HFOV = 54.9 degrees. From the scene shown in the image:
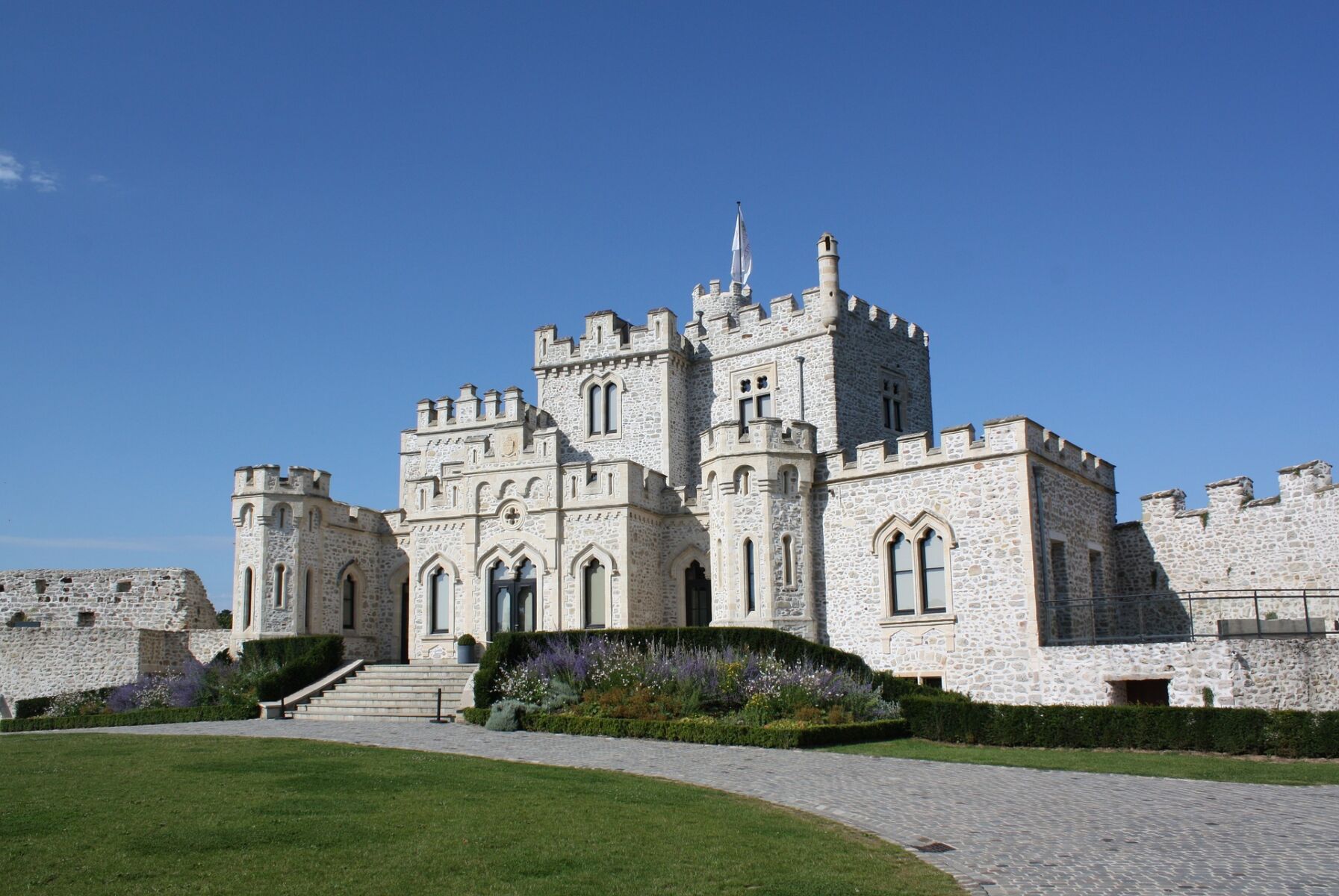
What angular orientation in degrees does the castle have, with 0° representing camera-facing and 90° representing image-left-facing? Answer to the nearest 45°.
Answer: approximately 45°

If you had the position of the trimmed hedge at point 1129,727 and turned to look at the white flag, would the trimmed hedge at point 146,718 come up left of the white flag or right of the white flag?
left

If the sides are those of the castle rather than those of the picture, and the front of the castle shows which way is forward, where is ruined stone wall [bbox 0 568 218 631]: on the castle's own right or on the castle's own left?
on the castle's own right

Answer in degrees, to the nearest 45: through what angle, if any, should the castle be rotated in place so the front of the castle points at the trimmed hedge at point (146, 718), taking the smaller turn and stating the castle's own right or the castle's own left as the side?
approximately 45° to the castle's own right

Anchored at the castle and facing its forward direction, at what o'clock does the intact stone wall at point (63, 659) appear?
The intact stone wall is roughly at 2 o'clock from the castle.

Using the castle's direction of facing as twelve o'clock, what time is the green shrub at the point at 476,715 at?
The green shrub is roughly at 12 o'clock from the castle.

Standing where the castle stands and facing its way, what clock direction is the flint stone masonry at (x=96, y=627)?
The flint stone masonry is roughly at 2 o'clock from the castle.

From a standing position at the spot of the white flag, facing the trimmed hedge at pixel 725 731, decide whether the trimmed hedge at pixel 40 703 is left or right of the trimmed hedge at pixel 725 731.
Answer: right
